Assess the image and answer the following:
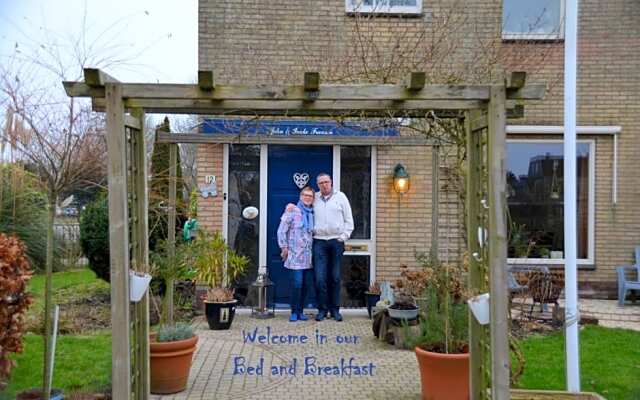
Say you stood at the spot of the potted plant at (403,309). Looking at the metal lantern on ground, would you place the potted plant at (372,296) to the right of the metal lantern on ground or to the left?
right

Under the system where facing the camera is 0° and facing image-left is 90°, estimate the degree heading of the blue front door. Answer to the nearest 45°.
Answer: approximately 0°

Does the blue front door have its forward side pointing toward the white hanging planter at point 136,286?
yes

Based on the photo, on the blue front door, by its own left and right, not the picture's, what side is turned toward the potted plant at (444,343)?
front

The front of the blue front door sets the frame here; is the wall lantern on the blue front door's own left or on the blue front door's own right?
on the blue front door's own left

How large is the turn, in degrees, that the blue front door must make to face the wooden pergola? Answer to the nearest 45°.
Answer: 0° — it already faces it

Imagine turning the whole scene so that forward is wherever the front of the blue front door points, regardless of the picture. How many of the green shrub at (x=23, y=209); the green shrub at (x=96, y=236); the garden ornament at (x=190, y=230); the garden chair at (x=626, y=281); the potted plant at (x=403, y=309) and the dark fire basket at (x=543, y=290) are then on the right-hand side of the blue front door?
3

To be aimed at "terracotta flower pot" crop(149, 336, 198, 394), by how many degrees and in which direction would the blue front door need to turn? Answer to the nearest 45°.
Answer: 0° — it already faces it

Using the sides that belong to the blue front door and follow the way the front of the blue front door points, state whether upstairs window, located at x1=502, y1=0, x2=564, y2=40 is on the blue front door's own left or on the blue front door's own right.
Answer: on the blue front door's own left

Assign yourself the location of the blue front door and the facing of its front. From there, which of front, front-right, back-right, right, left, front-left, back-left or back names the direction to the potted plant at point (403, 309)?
front-left

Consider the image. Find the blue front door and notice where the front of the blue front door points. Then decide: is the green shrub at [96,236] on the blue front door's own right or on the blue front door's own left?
on the blue front door's own right
